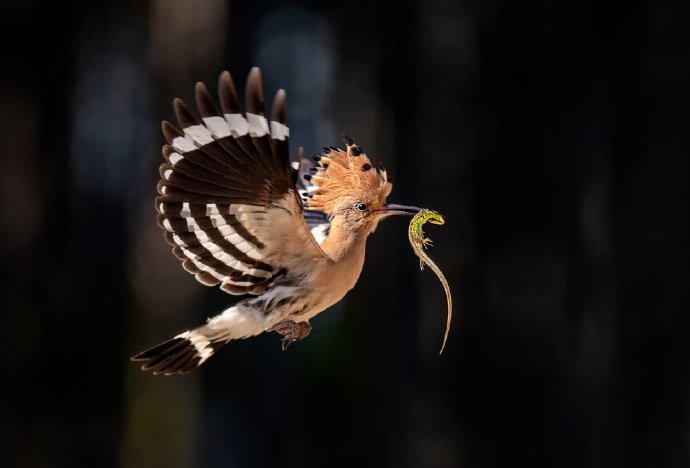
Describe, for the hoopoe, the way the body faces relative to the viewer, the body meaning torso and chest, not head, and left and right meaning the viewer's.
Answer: facing to the right of the viewer
